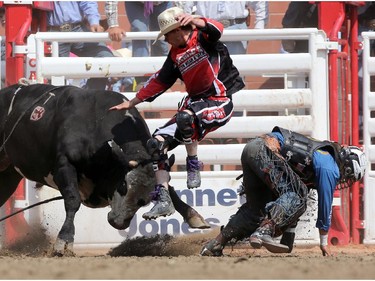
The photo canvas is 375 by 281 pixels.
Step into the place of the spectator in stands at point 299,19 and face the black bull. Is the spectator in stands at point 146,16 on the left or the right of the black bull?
right

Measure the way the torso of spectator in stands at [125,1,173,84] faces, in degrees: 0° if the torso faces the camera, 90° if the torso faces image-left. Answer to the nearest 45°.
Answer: approximately 0°

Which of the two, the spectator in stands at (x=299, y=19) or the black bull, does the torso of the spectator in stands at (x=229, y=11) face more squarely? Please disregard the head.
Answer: the black bull

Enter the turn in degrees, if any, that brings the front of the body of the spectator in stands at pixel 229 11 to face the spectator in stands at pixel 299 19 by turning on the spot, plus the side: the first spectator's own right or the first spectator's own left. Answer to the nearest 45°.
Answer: approximately 90° to the first spectator's own left

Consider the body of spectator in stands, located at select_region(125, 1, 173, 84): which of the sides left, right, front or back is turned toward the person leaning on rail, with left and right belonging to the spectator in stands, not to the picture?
right

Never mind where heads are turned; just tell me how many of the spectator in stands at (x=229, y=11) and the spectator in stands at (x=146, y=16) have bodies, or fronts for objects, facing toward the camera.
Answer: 2

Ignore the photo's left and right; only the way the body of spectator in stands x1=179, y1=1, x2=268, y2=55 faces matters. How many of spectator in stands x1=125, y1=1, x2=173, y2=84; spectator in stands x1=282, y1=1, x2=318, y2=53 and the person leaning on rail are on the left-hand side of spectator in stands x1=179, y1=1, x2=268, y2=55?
1

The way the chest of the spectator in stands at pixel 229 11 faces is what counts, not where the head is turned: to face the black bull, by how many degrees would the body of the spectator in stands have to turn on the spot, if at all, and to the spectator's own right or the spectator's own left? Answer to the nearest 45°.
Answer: approximately 45° to the spectator's own right

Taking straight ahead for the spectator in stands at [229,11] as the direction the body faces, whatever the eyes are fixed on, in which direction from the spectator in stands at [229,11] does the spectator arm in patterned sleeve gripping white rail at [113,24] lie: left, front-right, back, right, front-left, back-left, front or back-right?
front-right

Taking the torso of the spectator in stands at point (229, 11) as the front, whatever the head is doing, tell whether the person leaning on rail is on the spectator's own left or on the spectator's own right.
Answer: on the spectator's own right

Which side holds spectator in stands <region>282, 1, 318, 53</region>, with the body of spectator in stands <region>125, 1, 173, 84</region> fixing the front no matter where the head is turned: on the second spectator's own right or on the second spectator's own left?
on the second spectator's own left

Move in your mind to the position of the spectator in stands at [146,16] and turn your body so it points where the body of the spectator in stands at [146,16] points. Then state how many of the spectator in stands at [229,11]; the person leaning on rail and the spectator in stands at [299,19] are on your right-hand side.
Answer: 1
